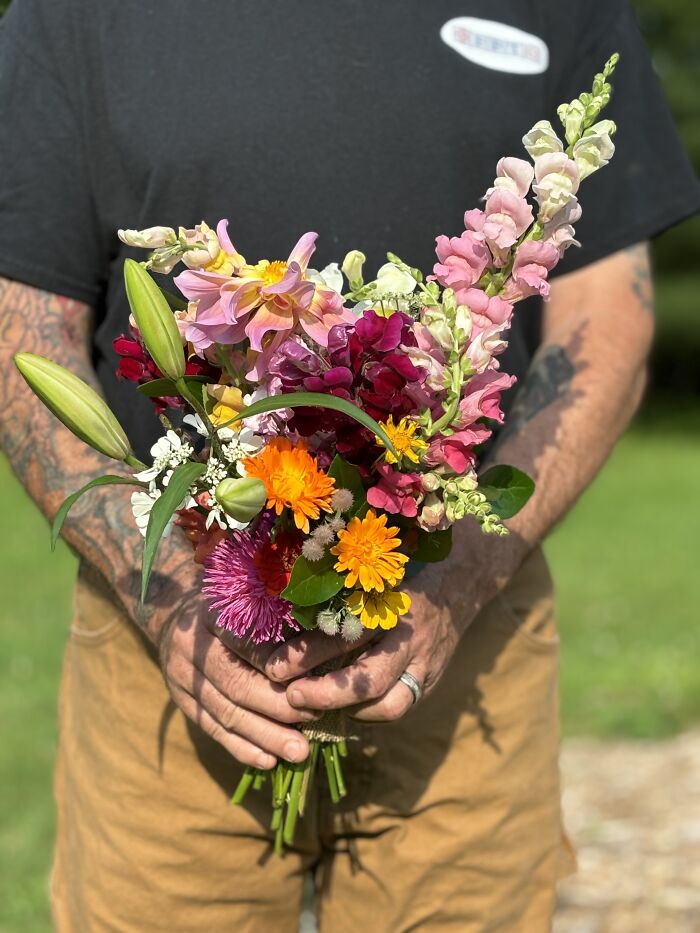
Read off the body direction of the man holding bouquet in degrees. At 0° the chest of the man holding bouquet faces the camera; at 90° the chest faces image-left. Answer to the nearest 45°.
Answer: approximately 0°
